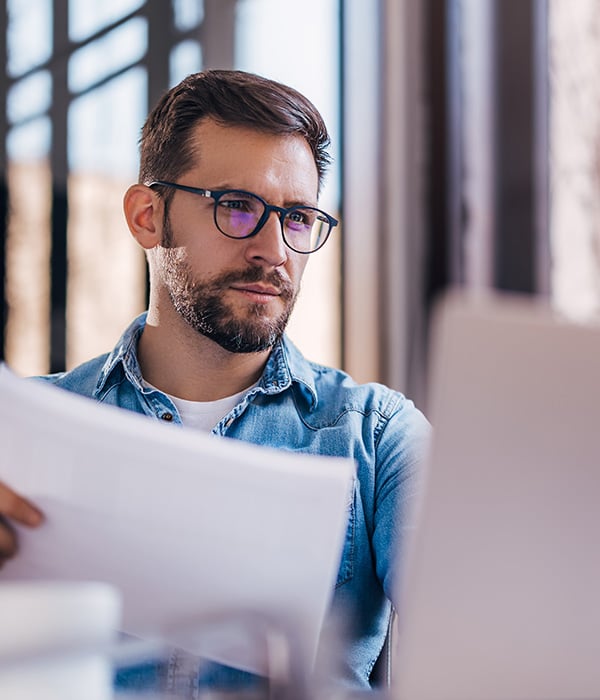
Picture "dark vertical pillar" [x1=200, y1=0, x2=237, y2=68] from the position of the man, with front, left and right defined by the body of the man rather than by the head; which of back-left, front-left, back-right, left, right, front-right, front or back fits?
back

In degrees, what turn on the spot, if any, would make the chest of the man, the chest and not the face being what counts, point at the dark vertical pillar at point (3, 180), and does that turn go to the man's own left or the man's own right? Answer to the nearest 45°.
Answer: approximately 135° to the man's own right

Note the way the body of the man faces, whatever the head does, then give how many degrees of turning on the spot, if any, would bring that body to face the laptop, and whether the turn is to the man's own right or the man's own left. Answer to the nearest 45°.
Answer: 0° — they already face it

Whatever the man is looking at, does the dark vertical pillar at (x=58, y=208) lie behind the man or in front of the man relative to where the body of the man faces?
behind

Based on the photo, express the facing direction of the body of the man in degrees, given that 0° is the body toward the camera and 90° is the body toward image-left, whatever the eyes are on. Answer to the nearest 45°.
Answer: approximately 0°

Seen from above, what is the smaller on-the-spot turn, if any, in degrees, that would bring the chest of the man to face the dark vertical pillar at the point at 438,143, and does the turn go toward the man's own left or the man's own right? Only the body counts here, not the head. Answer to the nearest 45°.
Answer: approximately 135° to the man's own left

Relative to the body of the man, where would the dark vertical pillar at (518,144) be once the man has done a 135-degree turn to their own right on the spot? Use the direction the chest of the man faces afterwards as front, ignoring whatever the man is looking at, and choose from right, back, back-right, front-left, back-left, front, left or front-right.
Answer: right
